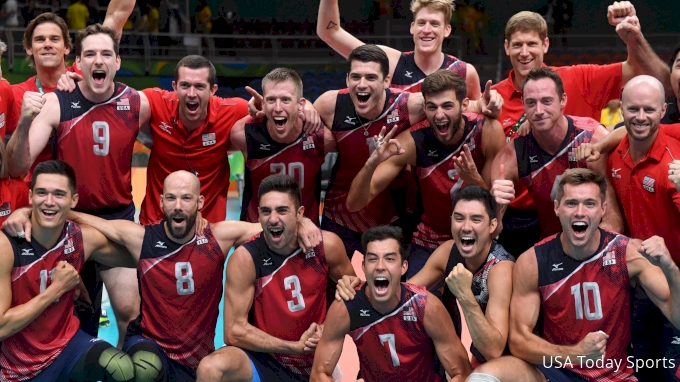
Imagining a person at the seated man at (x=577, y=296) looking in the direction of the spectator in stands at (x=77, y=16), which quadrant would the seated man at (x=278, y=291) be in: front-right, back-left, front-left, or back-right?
front-left

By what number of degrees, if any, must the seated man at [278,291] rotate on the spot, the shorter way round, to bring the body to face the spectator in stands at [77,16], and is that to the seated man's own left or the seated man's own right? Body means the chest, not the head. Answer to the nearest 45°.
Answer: approximately 180°

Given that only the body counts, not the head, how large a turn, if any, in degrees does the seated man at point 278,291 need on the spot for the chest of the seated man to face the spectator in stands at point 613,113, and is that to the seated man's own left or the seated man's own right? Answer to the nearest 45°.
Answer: approximately 135° to the seated man's own left

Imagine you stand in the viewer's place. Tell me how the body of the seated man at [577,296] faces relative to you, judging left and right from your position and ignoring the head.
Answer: facing the viewer

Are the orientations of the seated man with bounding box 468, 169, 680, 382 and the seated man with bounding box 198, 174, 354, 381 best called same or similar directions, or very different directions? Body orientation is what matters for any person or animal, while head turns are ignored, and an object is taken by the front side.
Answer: same or similar directions

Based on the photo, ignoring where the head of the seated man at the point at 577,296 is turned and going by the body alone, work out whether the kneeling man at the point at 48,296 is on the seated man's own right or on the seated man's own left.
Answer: on the seated man's own right

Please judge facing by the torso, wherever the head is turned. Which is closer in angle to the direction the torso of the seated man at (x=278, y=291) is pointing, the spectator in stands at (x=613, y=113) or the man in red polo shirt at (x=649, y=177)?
the man in red polo shirt

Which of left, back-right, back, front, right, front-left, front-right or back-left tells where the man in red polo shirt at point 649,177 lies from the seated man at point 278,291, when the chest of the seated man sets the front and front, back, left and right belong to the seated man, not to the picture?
left

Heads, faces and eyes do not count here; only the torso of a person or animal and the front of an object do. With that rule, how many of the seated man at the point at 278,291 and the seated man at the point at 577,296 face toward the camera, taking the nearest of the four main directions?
2

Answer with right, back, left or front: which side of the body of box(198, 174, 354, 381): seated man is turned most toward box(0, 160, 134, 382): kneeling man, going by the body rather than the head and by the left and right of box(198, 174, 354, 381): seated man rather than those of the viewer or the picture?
right

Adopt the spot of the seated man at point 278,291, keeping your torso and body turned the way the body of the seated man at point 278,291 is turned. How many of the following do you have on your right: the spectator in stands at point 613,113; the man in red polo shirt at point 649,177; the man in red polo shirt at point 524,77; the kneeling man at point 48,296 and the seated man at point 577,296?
1

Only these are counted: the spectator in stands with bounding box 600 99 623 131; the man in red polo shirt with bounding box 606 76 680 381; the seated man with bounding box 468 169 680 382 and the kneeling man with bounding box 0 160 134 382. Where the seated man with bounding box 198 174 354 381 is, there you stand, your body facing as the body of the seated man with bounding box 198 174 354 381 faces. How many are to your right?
1
